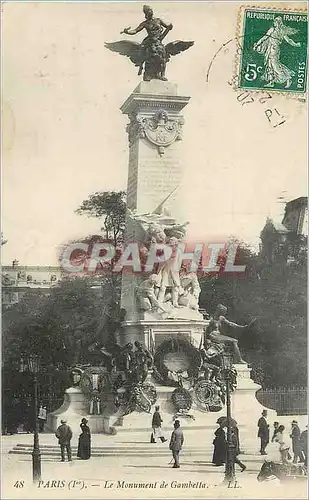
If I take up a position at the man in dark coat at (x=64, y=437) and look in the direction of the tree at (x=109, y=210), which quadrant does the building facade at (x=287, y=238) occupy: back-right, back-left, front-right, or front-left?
front-right

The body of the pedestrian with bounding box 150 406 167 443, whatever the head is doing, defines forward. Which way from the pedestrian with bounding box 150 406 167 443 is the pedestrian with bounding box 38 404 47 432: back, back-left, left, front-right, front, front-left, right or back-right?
back

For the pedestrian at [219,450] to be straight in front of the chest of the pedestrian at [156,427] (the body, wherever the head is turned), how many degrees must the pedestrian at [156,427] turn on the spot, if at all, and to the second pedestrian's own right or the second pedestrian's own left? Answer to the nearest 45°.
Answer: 0° — they already face them

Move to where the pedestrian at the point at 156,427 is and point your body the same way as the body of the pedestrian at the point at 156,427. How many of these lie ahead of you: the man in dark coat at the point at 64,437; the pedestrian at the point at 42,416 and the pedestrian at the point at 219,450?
1

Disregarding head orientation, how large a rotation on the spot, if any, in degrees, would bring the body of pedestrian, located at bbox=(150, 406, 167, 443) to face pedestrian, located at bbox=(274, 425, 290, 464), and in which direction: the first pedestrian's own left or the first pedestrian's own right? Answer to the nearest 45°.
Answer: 0° — they already face them
